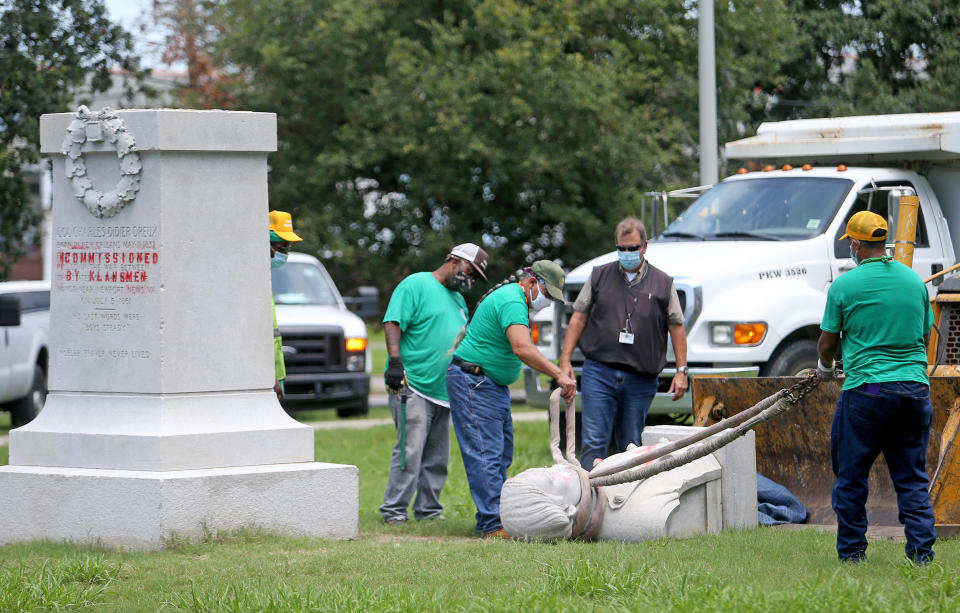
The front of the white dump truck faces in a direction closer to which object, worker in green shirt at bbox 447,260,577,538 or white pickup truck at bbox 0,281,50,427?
the worker in green shirt

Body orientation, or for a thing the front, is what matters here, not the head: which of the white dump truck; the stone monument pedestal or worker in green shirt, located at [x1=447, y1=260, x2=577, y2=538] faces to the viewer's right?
the worker in green shirt

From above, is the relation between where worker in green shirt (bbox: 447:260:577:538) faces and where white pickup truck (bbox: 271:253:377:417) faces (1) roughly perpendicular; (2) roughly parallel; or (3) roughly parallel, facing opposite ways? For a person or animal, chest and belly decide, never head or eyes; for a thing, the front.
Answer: roughly perpendicular

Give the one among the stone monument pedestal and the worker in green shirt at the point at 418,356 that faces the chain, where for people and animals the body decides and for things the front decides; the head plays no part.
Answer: the worker in green shirt

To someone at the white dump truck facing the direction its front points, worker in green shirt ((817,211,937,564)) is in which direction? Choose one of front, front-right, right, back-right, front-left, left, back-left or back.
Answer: front-left

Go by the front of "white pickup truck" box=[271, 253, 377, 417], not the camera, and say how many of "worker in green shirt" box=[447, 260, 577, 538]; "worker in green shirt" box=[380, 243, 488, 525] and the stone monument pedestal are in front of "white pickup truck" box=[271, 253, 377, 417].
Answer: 3

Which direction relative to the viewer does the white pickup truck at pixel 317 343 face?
toward the camera

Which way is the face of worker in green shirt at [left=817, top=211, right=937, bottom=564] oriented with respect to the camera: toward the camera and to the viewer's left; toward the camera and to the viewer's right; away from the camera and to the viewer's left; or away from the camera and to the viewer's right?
away from the camera and to the viewer's left

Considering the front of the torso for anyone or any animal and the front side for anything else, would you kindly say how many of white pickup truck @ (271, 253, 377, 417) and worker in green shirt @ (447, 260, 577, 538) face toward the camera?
1

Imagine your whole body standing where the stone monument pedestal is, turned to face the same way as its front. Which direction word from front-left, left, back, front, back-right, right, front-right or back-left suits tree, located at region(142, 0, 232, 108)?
back-right

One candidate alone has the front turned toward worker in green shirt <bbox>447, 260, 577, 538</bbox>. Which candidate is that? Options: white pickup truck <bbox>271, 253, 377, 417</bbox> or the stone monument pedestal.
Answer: the white pickup truck

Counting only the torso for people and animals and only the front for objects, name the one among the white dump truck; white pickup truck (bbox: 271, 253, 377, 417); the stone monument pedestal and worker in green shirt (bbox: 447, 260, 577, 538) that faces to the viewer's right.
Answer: the worker in green shirt

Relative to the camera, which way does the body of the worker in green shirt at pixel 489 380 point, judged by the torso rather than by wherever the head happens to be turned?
to the viewer's right

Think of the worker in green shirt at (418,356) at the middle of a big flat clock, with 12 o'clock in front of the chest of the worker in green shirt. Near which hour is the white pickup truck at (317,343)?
The white pickup truck is roughly at 7 o'clock from the worker in green shirt.

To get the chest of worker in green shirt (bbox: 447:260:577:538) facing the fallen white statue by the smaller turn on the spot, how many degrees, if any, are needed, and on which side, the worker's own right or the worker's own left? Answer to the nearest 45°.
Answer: approximately 45° to the worker's own right

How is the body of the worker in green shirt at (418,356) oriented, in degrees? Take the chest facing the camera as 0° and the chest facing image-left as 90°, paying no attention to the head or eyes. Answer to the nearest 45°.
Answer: approximately 315°

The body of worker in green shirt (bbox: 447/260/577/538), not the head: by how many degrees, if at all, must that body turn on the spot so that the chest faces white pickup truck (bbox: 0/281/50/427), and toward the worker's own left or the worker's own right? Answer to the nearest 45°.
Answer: approximately 135° to the worker's own left

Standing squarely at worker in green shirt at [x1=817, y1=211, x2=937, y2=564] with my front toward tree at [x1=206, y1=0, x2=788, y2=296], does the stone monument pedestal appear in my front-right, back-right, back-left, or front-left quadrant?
front-left
